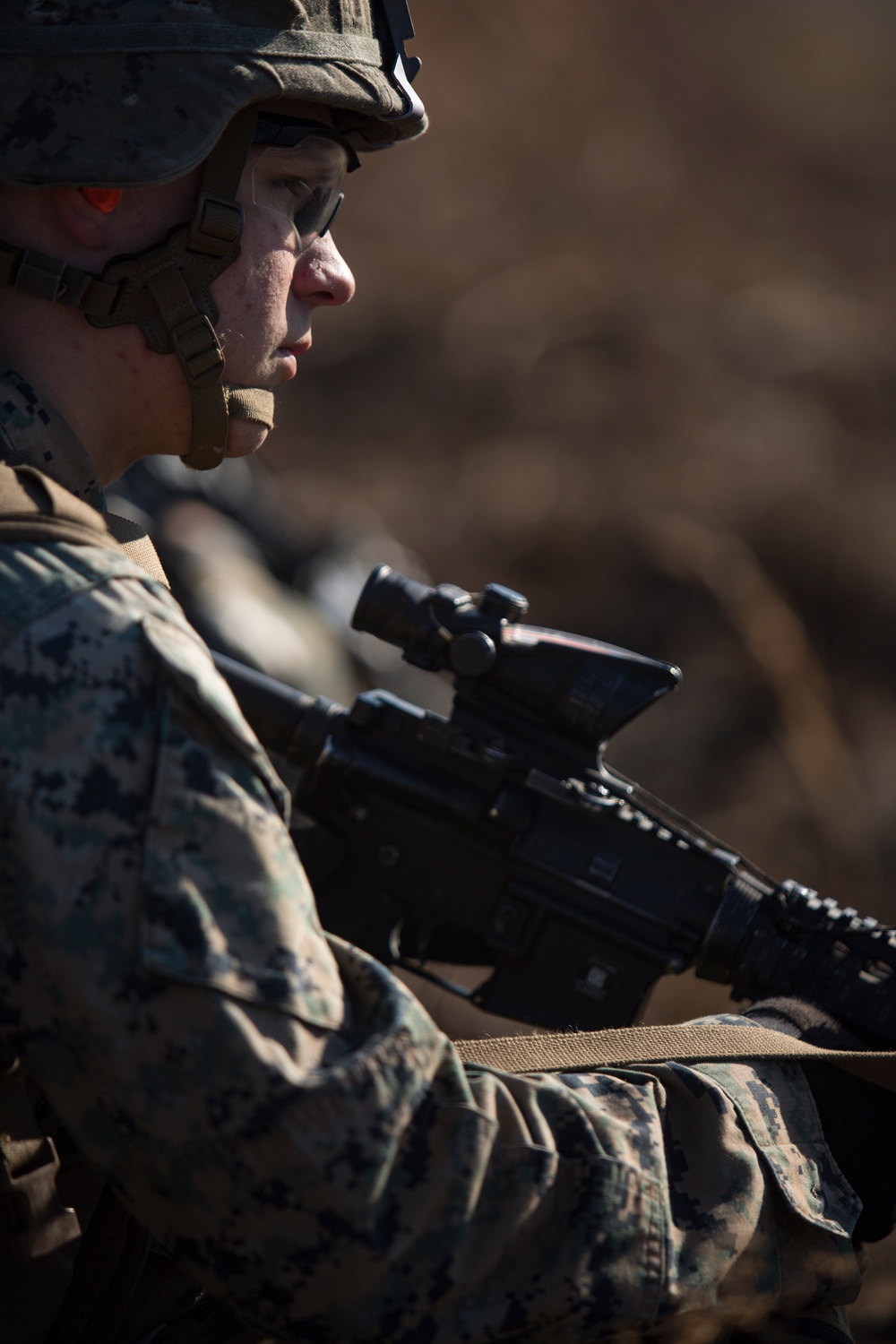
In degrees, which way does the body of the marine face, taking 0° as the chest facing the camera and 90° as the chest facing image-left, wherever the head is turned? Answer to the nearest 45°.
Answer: approximately 270°

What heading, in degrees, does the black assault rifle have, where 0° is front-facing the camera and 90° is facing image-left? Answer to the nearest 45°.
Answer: approximately 270°
